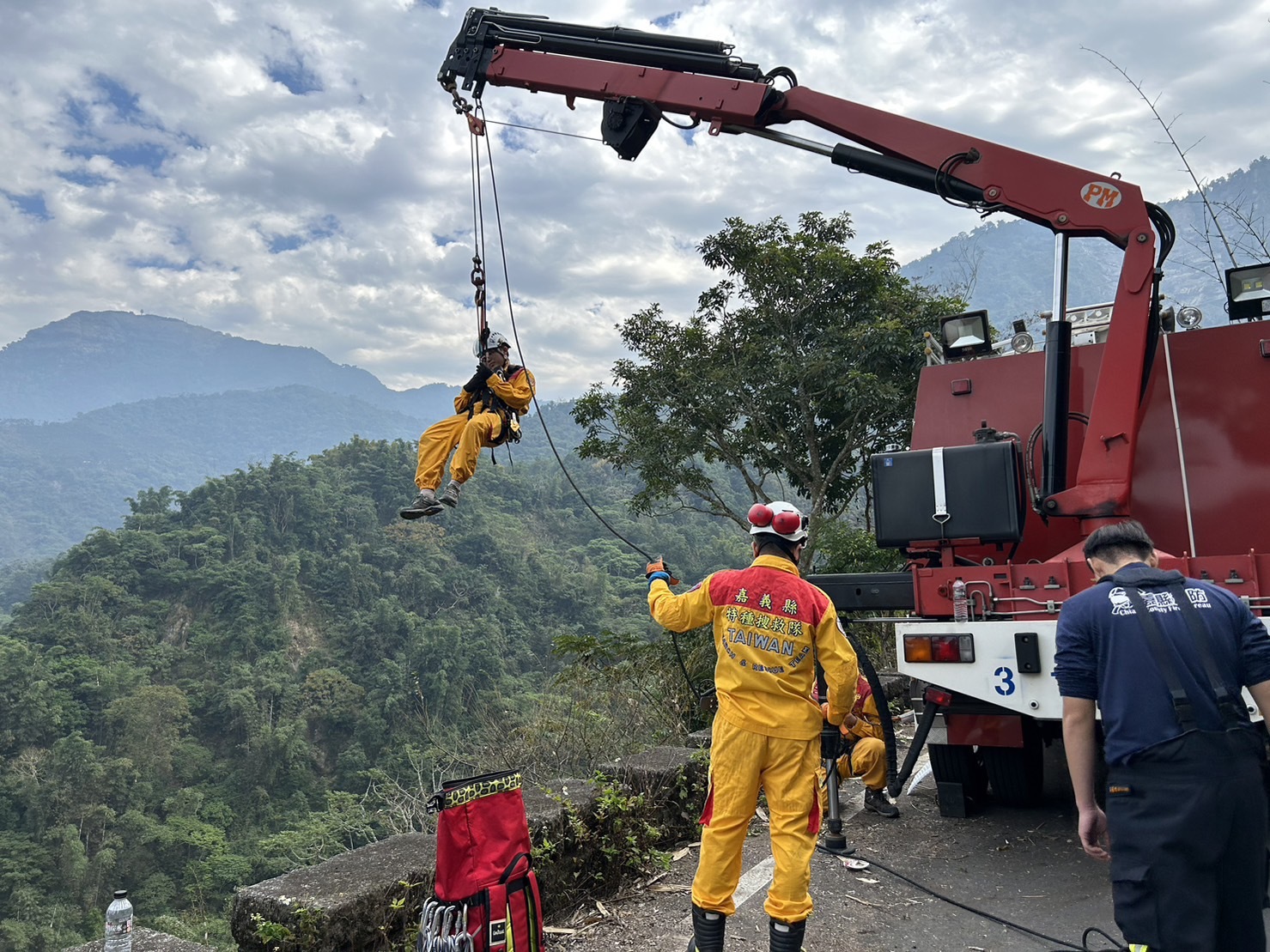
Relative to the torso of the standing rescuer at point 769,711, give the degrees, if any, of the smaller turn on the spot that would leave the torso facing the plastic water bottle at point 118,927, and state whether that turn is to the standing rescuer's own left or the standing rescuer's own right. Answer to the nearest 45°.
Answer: approximately 135° to the standing rescuer's own left

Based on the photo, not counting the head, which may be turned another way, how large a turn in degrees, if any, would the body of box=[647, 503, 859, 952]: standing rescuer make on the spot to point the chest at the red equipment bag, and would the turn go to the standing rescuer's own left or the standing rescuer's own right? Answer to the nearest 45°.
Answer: approximately 135° to the standing rescuer's own left

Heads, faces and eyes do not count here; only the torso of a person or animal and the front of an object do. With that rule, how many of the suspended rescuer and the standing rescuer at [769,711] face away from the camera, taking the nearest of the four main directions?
1

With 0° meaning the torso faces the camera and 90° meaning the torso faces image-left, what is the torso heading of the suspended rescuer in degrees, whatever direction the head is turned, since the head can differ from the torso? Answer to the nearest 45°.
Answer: approximately 45°

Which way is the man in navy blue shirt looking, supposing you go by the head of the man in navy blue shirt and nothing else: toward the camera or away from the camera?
away from the camera

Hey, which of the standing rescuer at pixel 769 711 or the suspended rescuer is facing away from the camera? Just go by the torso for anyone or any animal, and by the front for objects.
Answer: the standing rescuer

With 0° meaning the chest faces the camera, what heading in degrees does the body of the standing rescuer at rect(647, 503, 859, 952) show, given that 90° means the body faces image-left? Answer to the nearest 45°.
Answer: approximately 180°

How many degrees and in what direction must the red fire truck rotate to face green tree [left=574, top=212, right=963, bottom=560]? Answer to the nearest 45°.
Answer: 0° — it already faces it

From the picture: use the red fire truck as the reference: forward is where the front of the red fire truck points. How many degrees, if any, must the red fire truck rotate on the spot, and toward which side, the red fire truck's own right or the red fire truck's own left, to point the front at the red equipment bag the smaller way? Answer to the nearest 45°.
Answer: approximately 135° to the red fire truck's own left

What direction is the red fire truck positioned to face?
away from the camera

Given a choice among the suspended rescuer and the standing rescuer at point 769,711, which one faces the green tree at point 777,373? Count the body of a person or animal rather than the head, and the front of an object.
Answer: the standing rescuer

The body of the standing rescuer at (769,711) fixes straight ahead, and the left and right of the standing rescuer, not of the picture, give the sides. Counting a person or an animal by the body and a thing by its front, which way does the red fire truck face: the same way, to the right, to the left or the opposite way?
the same way

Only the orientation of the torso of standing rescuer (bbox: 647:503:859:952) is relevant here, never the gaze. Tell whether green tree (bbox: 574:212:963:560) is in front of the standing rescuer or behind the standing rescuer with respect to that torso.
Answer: in front

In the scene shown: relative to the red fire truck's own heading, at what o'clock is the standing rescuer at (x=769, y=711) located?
The standing rescuer is roughly at 7 o'clock from the red fire truck.
